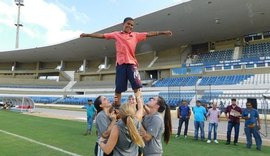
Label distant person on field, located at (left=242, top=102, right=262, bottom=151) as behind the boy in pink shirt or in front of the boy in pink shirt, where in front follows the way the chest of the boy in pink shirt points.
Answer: behind

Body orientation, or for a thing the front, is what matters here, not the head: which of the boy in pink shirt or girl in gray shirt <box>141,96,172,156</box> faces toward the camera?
the boy in pink shirt

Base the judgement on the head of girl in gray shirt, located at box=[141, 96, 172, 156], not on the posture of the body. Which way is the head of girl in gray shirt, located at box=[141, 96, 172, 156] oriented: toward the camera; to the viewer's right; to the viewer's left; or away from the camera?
to the viewer's left

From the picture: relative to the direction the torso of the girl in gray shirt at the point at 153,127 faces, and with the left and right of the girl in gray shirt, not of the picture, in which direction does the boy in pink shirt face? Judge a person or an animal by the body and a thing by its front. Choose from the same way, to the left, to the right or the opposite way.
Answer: to the left

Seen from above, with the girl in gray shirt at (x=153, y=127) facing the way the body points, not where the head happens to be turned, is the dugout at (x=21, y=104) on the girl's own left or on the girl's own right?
on the girl's own right

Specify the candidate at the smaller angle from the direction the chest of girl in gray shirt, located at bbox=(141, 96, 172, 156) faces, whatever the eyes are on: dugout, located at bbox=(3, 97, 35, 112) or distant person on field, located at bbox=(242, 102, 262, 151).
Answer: the dugout

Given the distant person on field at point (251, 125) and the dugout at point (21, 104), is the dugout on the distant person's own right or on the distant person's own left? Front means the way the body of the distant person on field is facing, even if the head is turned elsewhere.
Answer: on the distant person's own right

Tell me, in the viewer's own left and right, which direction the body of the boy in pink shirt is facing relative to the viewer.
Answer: facing the viewer

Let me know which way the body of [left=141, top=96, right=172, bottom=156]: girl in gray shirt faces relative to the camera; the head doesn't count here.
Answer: to the viewer's left

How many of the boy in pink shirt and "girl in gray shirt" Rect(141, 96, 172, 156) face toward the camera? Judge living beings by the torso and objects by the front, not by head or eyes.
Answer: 1

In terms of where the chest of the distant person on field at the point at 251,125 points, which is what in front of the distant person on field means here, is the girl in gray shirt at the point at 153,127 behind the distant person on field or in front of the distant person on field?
in front
